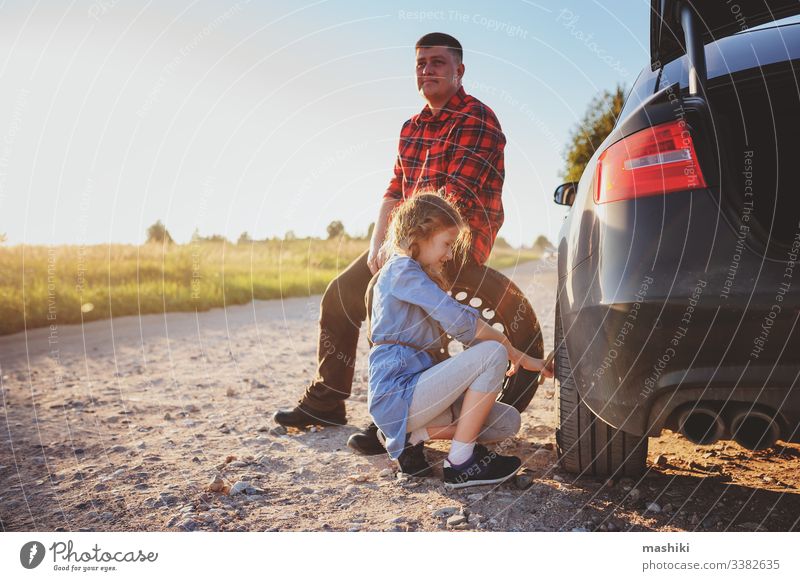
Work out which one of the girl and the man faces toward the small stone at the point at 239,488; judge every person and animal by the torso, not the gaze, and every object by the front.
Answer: the man

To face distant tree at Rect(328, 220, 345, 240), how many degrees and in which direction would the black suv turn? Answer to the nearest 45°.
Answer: approximately 45° to its left

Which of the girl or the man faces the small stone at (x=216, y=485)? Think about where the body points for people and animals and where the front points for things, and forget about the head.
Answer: the man

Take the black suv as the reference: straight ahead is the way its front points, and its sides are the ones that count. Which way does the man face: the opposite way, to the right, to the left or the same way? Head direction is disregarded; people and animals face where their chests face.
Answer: the opposite way

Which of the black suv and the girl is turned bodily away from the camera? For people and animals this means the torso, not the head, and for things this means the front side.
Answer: the black suv

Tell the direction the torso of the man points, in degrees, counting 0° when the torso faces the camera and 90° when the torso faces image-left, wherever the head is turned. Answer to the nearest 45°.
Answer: approximately 45°

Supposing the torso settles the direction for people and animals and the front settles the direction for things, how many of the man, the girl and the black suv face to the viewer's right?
1

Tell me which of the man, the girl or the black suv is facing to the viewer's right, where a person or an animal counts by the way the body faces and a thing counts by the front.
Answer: the girl

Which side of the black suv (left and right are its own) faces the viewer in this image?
back

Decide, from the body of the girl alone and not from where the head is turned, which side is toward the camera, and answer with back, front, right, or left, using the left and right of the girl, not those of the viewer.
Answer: right

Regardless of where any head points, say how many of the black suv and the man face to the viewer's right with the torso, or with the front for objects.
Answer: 0

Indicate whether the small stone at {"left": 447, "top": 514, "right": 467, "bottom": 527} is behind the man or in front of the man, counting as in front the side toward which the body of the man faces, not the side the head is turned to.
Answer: in front

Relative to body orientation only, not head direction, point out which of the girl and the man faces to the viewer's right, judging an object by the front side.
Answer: the girl

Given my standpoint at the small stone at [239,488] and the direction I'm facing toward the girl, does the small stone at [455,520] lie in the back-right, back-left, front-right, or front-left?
front-right

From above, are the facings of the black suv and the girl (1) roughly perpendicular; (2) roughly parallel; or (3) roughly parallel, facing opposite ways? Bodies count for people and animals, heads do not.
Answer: roughly perpendicular

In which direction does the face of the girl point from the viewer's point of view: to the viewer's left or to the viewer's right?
to the viewer's right

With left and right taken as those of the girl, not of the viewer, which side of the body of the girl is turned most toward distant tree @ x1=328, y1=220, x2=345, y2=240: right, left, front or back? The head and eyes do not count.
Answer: left

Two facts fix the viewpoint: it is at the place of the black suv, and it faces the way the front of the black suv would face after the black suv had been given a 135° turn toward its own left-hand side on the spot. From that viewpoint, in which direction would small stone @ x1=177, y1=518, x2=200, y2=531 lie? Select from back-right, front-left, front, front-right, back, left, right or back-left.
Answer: front-right

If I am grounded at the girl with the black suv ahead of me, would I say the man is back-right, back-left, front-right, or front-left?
back-left

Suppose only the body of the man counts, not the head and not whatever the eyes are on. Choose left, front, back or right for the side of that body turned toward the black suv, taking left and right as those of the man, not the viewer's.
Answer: left

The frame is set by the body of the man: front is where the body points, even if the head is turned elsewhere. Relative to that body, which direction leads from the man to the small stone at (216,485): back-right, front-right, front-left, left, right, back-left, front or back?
front
